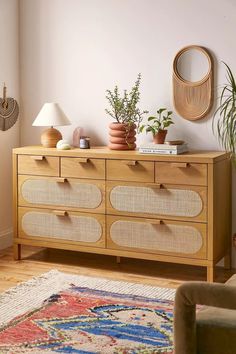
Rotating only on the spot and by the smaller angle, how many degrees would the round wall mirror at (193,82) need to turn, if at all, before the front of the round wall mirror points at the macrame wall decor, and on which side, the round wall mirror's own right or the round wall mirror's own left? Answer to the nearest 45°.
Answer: approximately 90° to the round wall mirror's own right

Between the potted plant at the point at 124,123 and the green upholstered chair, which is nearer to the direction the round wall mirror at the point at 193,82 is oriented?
the green upholstered chair

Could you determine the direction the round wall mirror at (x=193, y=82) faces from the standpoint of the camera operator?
facing the viewer

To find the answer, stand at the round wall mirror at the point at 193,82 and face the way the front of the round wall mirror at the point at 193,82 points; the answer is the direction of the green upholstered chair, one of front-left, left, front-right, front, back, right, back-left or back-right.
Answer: front

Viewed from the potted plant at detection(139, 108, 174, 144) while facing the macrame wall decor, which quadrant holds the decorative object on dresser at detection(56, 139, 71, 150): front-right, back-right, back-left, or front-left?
front-left

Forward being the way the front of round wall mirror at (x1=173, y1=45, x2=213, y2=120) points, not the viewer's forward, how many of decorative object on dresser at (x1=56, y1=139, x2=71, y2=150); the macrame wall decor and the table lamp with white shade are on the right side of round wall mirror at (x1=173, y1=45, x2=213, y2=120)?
3

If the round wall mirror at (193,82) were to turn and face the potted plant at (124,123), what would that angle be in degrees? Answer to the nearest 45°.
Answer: approximately 90° to its right

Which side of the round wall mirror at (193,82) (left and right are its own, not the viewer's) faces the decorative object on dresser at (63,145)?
right

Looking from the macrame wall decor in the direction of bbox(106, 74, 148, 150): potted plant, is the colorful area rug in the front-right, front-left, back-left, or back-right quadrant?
front-right
